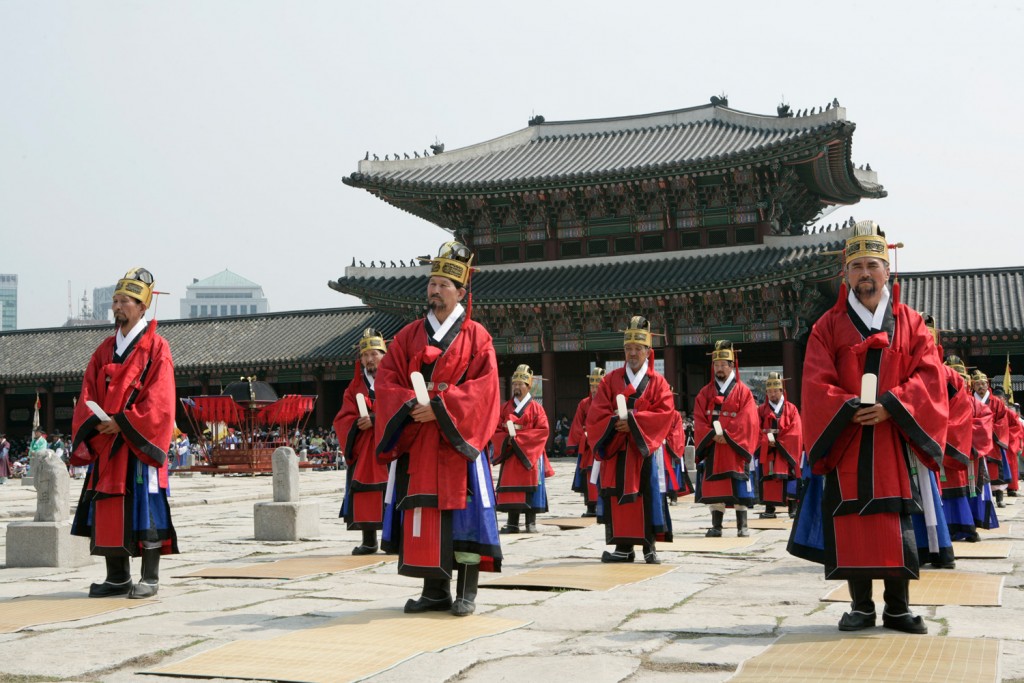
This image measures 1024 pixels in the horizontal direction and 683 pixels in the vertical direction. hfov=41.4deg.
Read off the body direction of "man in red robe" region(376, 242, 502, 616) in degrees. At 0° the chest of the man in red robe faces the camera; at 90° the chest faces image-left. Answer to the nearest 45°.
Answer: approximately 45°

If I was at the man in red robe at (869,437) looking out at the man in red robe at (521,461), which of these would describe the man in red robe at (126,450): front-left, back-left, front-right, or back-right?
front-left

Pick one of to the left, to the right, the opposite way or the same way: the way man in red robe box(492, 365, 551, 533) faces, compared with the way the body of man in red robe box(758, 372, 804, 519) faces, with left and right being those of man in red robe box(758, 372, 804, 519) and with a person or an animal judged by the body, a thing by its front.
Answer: the same way

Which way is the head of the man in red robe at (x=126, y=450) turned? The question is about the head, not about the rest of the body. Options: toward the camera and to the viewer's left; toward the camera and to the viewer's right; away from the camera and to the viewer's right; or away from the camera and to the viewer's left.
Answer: toward the camera and to the viewer's left

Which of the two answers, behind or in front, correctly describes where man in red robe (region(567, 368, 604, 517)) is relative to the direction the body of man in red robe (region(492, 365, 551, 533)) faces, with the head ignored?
behind

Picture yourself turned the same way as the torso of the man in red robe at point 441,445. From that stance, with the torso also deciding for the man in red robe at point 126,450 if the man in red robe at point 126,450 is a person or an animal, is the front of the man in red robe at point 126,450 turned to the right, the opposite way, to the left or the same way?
the same way

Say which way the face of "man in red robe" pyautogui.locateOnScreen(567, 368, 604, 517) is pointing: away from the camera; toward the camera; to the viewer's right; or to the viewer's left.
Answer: toward the camera

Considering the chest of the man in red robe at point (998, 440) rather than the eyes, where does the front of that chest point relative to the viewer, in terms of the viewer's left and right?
facing the viewer and to the left of the viewer

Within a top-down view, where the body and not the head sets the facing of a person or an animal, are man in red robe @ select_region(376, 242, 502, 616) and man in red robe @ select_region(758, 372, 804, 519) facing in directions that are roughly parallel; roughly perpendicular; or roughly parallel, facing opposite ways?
roughly parallel

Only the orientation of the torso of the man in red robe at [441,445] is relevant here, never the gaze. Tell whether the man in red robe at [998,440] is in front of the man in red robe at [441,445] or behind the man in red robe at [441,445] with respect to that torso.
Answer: behind

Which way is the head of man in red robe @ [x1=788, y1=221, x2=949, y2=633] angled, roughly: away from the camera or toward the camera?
toward the camera

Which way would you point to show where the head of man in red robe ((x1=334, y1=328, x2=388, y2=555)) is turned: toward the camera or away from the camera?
toward the camera

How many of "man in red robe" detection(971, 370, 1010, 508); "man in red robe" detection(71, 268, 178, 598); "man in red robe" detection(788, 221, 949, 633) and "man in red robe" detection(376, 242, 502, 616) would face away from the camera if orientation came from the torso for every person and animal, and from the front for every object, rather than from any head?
0
